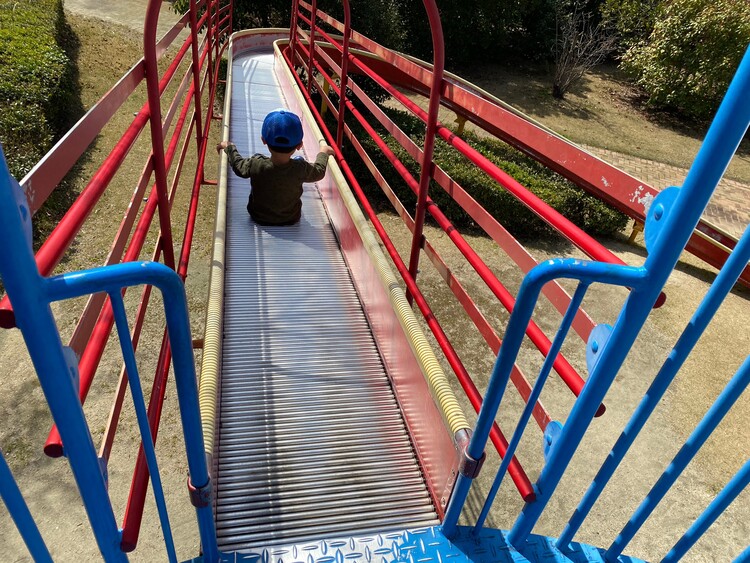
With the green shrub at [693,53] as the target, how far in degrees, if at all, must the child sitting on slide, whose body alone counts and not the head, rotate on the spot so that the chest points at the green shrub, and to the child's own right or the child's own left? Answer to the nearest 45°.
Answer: approximately 45° to the child's own right

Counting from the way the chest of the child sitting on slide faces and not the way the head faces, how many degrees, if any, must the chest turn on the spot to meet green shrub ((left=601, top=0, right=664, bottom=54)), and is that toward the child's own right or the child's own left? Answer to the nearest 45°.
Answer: approximately 45° to the child's own right

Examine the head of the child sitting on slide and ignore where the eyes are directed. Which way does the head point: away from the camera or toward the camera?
away from the camera

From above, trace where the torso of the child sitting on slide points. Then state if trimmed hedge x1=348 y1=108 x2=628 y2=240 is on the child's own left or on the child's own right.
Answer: on the child's own right

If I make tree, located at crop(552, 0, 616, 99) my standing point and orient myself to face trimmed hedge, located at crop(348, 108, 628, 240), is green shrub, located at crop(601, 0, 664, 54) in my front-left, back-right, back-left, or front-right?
back-left

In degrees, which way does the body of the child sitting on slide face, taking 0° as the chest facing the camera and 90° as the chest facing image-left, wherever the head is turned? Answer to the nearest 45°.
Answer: approximately 180°

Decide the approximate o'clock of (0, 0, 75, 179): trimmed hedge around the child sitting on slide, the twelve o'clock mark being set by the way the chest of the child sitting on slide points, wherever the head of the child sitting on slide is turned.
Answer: The trimmed hedge is roughly at 11 o'clock from the child sitting on slide.

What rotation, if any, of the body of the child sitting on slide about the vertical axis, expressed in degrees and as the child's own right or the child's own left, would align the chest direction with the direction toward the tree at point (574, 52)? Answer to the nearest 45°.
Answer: approximately 45° to the child's own right
